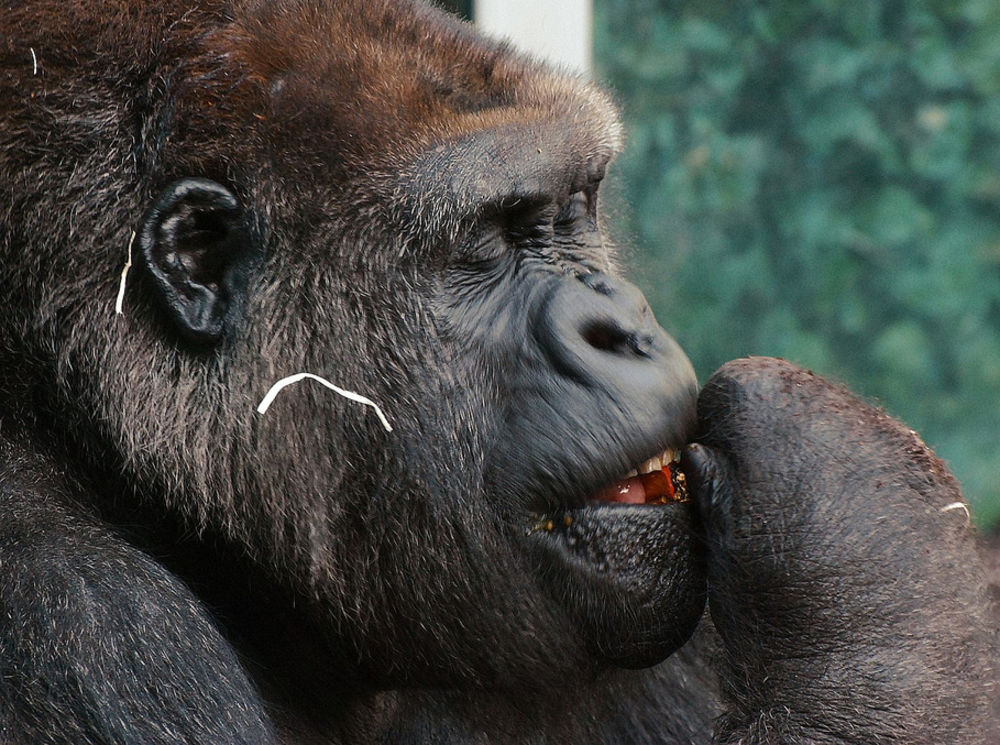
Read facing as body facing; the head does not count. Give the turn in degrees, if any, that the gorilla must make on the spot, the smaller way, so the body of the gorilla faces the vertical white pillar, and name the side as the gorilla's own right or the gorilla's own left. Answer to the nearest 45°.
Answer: approximately 90° to the gorilla's own left

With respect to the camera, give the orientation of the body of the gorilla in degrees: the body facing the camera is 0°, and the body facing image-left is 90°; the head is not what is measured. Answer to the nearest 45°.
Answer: approximately 270°
